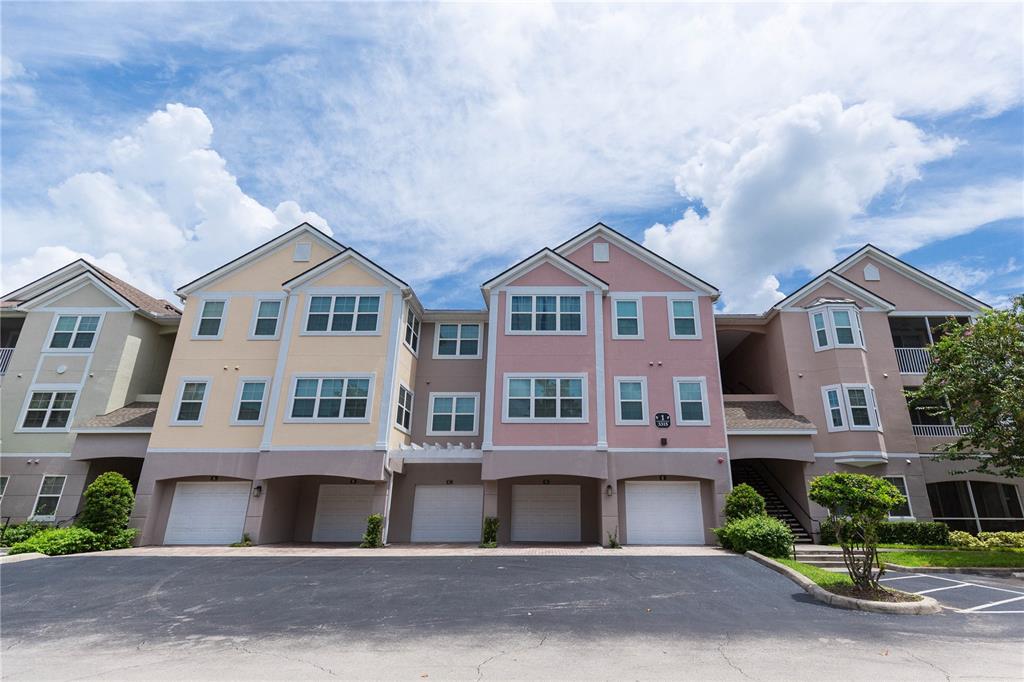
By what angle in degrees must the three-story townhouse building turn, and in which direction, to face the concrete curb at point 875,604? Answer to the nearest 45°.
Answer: approximately 45° to its left

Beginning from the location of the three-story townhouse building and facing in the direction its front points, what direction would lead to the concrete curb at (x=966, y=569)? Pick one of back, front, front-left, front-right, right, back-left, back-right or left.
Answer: front-left

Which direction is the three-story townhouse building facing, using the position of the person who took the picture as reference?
facing the viewer

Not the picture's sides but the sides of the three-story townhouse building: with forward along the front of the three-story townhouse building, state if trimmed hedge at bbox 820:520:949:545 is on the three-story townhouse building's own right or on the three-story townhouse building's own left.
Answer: on the three-story townhouse building's own left

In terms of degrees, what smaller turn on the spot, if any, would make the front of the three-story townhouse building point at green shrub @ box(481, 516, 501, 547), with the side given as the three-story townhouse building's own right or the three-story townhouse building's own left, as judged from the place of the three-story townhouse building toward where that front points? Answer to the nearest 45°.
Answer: approximately 45° to the three-story townhouse building's own left

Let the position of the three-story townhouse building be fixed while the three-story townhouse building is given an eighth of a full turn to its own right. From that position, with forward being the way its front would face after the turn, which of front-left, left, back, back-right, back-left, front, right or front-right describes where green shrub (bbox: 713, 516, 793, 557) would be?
left
